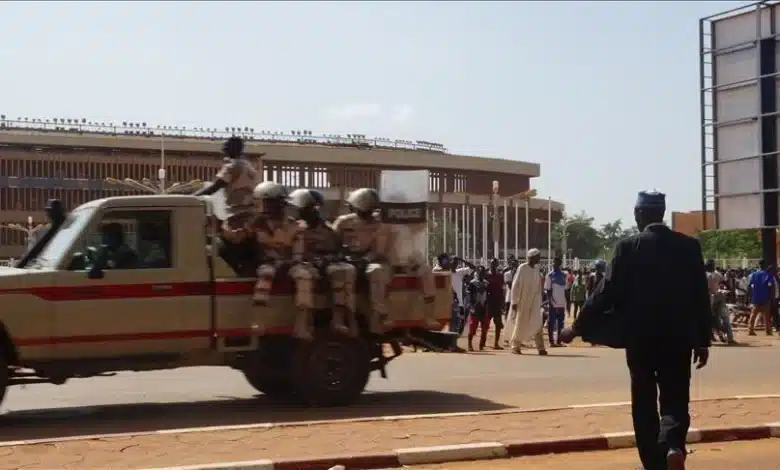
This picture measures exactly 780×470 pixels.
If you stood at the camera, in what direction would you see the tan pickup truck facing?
facing to the left of the viewer

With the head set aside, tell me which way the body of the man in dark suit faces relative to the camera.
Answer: away from the camera

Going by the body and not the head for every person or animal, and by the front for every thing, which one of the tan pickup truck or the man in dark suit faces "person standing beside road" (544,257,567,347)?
the man in dark suit

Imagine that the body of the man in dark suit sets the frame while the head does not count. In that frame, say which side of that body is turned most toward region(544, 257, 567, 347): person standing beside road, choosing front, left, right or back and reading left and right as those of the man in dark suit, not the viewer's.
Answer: front

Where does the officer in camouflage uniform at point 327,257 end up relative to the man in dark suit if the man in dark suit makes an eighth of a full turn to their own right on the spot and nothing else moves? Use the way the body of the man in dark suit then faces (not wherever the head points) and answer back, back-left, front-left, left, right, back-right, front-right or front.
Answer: left

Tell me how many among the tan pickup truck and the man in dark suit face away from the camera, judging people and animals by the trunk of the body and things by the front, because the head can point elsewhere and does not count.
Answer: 1

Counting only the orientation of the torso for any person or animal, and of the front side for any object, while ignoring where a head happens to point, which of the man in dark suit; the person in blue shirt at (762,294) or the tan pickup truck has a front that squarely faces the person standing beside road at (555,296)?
the man in dark suit

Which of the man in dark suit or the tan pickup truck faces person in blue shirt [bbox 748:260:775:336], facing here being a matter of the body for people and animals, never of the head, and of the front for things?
the man in dark suit

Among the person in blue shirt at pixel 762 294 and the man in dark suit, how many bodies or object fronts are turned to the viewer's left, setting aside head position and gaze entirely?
0
